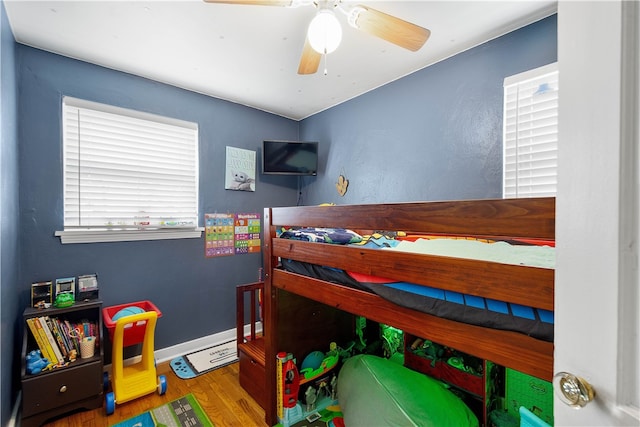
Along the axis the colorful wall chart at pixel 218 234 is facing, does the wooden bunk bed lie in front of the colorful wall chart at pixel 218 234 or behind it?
in front

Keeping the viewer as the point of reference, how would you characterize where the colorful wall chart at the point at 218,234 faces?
facing the viewer and to the right of the viewer

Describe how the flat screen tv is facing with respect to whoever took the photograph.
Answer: facing the viewer

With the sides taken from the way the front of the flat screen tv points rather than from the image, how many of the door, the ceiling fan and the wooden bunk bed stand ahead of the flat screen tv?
3

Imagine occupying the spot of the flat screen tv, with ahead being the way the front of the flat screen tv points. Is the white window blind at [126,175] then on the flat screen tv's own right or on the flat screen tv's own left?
on the flat screen tv's own right

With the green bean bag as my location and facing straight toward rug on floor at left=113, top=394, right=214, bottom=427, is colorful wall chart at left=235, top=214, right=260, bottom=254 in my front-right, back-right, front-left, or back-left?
front-right

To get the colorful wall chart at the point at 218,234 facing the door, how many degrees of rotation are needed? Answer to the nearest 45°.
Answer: approximately 45° to its right

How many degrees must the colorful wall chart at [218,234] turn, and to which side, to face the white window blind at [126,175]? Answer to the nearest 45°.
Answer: approximately 135° to its right

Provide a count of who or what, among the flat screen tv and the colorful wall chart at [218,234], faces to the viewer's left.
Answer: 0

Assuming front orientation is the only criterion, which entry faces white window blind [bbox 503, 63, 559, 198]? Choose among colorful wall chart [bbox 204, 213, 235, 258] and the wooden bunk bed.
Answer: the colorful wall chart

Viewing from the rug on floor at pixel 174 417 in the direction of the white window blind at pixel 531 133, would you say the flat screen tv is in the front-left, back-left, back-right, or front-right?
front-left
